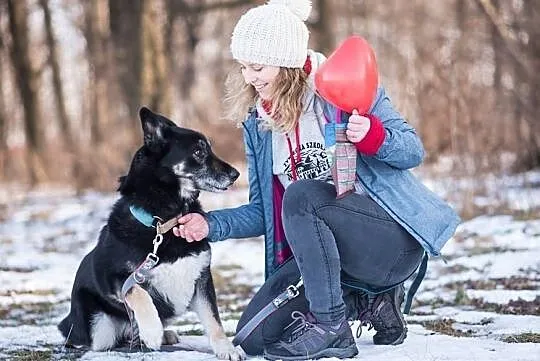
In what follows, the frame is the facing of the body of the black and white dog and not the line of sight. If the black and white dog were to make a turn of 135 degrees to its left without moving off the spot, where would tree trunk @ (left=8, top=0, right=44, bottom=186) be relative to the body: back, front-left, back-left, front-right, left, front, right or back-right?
front

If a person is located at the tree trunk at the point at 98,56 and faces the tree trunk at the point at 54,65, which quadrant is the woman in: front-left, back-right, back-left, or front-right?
back-left

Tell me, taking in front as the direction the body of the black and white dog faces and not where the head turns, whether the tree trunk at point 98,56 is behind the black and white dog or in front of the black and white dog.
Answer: behind

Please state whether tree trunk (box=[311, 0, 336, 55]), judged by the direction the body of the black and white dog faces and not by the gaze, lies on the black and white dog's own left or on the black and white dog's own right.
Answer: on the black and white dog's own left

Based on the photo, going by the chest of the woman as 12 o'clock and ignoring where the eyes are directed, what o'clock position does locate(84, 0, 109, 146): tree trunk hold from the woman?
The tree trunk is roughly at 4 o'clock from the woman.

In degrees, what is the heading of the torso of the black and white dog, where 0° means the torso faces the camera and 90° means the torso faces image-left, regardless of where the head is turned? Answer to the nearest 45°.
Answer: approximately 315°

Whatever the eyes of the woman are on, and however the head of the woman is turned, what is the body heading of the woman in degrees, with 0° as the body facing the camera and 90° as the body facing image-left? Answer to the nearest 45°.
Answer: approximately 45°

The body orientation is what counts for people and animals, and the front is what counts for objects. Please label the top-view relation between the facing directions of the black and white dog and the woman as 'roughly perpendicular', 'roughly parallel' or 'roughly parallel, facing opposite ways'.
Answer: roughly perpendicular
